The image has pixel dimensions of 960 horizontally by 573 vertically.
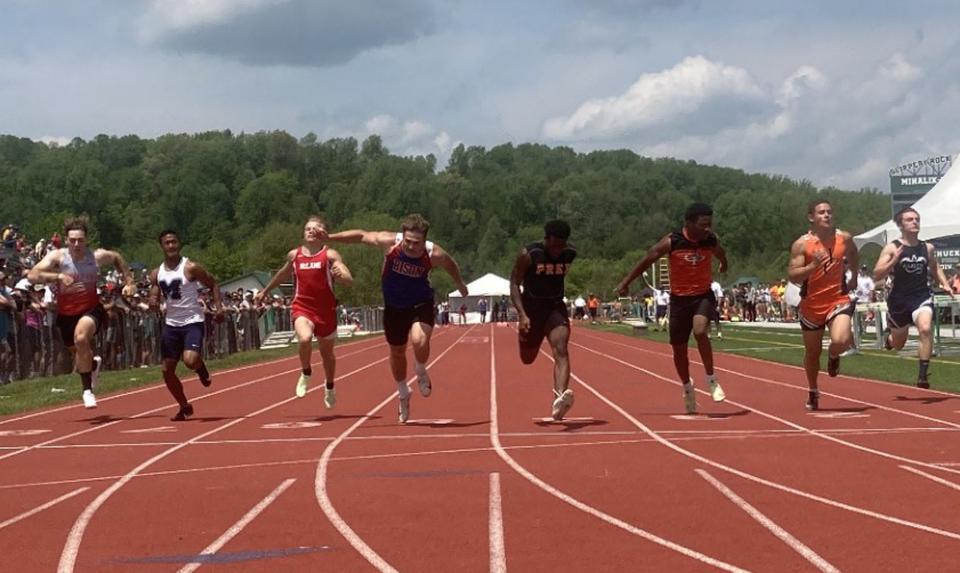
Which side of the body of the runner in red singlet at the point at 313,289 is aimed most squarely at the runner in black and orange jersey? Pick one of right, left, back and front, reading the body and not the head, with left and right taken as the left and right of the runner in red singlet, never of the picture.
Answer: left

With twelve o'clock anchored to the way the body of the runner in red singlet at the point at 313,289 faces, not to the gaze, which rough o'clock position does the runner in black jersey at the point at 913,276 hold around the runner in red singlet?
The runner in black jersey is roughly at 9 o'clock from the runner in red singlet.

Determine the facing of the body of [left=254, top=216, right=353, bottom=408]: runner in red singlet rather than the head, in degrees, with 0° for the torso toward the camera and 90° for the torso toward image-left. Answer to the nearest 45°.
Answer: approximately 0°

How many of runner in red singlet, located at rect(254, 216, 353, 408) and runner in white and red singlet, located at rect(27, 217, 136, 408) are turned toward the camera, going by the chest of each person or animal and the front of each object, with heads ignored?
2

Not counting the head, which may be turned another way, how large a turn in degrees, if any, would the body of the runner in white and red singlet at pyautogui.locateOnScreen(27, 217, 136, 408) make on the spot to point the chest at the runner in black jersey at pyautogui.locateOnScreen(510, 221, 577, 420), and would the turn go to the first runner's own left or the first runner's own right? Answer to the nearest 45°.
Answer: approximately 45° to the first runner's own left

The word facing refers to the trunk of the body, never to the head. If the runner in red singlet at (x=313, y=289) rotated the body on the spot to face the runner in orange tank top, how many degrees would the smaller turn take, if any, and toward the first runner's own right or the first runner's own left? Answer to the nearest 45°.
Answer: approximately 90° to the first runner's own left

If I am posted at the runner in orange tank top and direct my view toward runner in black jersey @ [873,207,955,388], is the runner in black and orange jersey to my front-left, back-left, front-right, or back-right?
back-left
